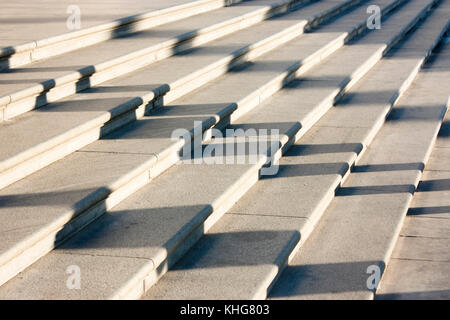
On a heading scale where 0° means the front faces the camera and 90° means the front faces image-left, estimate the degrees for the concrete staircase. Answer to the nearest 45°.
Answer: approximately 315°
